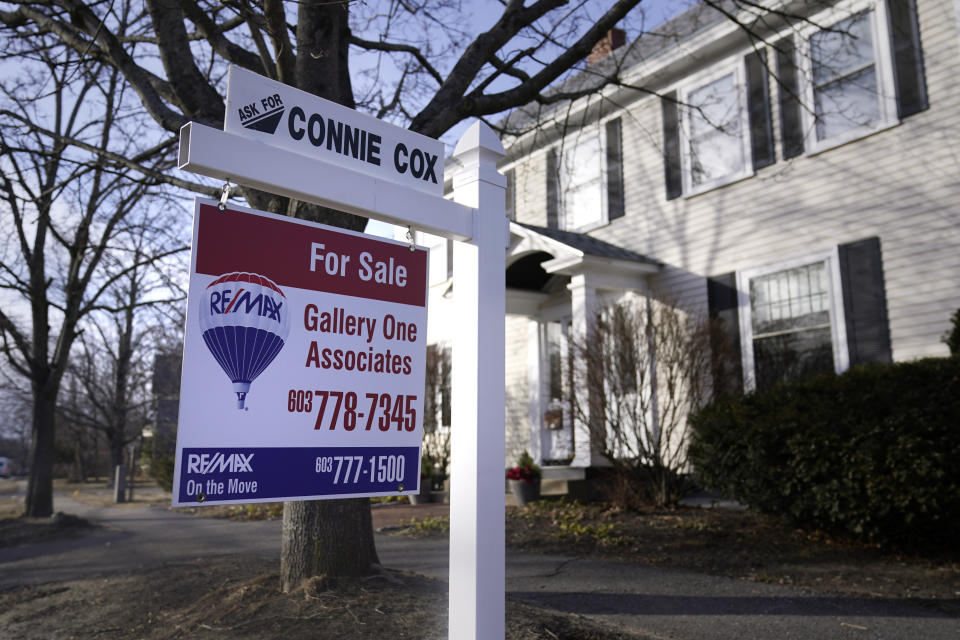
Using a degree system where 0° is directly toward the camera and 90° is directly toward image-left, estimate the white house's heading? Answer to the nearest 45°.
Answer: approximately 45°

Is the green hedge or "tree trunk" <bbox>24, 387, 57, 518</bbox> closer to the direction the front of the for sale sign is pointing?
the green hedge

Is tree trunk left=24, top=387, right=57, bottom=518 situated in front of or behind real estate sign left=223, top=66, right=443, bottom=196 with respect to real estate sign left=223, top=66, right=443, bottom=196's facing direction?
behind

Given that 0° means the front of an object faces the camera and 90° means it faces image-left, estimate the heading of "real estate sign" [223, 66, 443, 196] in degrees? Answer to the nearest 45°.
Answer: approximately 315°

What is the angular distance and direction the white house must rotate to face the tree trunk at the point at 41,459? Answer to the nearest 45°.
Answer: approximately 45° to its right

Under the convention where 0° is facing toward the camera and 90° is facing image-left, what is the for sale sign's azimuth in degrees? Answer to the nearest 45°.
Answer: approximately 315°
